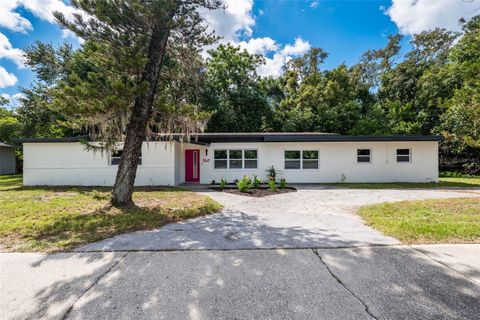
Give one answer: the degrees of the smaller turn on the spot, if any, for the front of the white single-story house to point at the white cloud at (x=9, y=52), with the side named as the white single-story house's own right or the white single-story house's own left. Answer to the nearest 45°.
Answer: approximately 90° to the white single-story house's own right

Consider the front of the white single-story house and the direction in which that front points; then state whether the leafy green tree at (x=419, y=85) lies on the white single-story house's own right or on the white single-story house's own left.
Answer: on the white single-story house's own left

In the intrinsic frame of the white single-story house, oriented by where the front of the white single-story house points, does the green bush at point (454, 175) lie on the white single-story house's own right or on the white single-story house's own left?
on the white single-story house's own left

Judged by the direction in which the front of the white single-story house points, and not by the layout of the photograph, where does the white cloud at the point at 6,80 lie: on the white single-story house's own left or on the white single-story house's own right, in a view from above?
on the white single-story house's own right

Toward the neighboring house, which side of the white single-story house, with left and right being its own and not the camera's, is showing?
right

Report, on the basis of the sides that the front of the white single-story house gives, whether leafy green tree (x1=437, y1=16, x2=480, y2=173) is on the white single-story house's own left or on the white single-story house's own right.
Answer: on the white single-story house's own left

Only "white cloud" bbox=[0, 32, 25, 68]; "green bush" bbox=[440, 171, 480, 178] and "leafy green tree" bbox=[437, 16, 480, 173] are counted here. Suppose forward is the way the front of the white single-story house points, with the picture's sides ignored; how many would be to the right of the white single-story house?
1

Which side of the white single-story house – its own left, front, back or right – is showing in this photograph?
front

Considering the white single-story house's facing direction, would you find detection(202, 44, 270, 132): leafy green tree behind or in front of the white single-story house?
behind

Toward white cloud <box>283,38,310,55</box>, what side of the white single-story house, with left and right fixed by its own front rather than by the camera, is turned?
back
